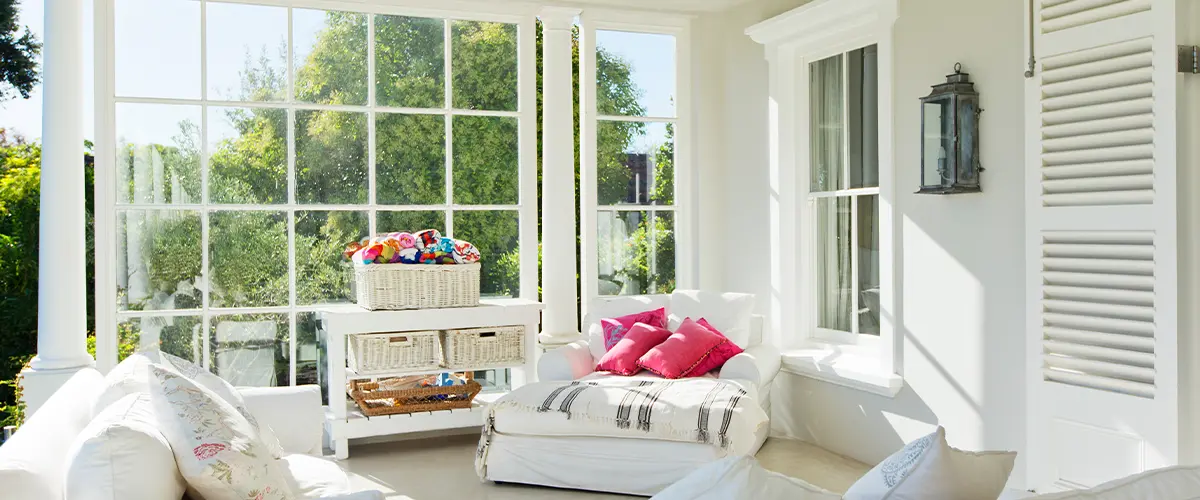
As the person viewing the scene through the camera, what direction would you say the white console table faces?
facing the viewer

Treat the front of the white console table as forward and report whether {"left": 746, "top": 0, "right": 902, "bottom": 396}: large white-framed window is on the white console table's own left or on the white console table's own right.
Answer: on the white console table's own left

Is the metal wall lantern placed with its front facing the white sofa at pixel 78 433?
yes

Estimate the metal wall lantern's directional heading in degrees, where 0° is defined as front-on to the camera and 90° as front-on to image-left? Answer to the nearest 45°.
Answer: approximately 45°

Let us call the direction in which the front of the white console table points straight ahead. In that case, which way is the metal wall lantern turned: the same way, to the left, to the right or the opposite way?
to the right

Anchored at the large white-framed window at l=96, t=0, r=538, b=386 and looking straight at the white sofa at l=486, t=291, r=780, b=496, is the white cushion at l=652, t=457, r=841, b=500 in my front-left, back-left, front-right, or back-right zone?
front-right

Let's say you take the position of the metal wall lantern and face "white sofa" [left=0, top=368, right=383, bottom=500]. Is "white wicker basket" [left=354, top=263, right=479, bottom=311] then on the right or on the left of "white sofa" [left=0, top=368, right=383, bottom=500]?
right

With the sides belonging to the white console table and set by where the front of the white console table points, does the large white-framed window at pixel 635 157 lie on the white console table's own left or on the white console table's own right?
on the white console table's own left

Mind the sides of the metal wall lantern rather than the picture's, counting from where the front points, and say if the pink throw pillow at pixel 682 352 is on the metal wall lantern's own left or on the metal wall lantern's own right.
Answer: on the metal wall lantern's own right

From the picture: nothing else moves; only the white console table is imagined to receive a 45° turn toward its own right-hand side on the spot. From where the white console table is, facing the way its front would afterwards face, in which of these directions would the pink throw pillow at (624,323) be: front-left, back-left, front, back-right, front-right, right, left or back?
back-left

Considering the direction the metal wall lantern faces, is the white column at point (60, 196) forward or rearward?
forward

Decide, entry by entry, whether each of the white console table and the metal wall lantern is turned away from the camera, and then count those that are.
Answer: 0

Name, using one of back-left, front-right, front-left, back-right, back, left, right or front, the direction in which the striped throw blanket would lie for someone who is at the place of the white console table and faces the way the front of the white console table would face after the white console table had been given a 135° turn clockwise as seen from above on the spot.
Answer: back

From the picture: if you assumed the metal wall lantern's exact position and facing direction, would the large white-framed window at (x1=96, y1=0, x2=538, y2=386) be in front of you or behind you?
in front

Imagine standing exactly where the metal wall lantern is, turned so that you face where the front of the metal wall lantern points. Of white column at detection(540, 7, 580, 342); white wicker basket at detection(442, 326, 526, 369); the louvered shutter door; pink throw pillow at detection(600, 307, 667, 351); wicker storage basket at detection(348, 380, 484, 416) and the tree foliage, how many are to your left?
1

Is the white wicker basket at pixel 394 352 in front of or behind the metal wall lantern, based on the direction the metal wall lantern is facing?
in front
